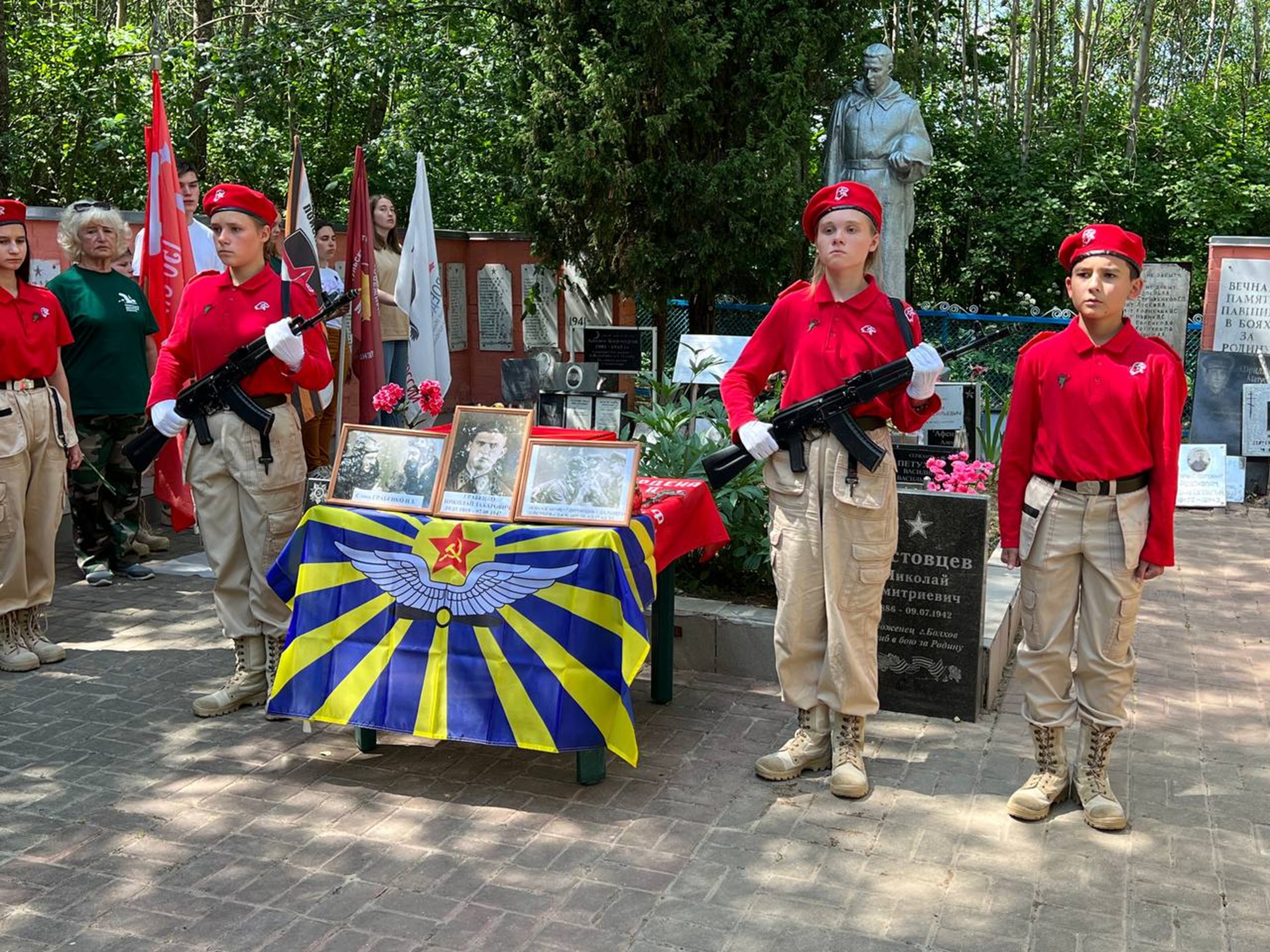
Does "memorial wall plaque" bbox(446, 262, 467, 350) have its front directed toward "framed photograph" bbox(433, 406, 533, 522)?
yes

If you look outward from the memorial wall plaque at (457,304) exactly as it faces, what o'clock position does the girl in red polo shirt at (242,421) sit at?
The girl in red polo shirt is roughly at 12 o'clock from the memorial wall plaque.

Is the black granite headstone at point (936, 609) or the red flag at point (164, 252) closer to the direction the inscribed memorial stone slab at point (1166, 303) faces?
the black granite headstone

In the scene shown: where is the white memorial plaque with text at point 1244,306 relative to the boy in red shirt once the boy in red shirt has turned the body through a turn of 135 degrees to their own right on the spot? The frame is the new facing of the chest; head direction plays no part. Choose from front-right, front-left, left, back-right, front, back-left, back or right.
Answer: front-right

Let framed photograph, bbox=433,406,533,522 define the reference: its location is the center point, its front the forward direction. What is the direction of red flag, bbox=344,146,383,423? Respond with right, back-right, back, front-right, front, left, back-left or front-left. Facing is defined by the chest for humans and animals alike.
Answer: back

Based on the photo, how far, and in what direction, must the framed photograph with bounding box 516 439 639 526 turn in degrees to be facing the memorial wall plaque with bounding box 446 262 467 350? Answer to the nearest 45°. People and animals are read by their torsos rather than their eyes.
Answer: approximately 180°

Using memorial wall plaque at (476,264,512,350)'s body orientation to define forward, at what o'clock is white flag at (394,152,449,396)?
The white flag is roughly at 12 o'clock from the memorial wall plaque.

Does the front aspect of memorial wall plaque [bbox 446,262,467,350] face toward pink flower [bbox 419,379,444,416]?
yes

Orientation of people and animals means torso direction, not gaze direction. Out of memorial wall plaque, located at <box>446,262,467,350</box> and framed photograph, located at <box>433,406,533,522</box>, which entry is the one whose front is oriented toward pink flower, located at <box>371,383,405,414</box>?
the memorial wall plaque

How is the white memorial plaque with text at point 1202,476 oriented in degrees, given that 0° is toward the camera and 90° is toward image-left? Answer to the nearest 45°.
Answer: approximately 0°

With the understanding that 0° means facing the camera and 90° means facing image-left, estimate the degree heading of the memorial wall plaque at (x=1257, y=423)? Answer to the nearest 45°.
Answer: approximately 0°
